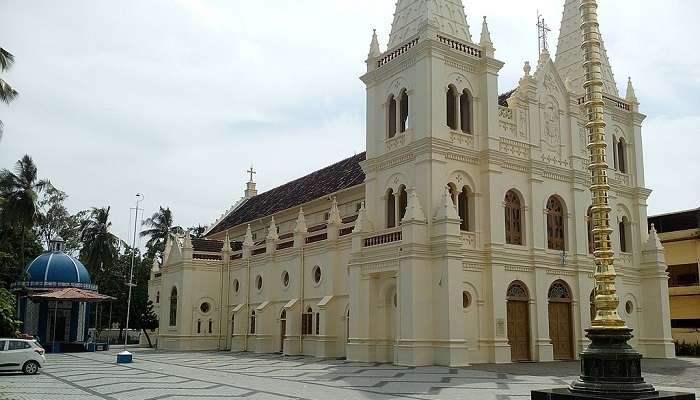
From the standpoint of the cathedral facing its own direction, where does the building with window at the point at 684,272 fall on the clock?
The building with window is roughly at 9 o'clock from the cathedral.

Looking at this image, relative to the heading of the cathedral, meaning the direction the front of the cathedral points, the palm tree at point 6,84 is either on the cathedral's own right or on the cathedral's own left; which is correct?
on the cathedral's own right

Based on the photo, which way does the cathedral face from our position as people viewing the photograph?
facing the viewer and to the right of the viewer

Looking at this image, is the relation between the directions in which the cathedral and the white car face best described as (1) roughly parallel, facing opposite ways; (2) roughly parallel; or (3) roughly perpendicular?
roughly perpendicular

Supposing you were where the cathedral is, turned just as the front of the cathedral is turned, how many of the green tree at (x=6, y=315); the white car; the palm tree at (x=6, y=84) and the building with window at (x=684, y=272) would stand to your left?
1

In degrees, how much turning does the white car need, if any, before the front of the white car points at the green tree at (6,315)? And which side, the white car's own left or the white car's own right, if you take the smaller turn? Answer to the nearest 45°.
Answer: approximately 90° to the white car's own right

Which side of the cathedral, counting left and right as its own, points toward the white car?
right
